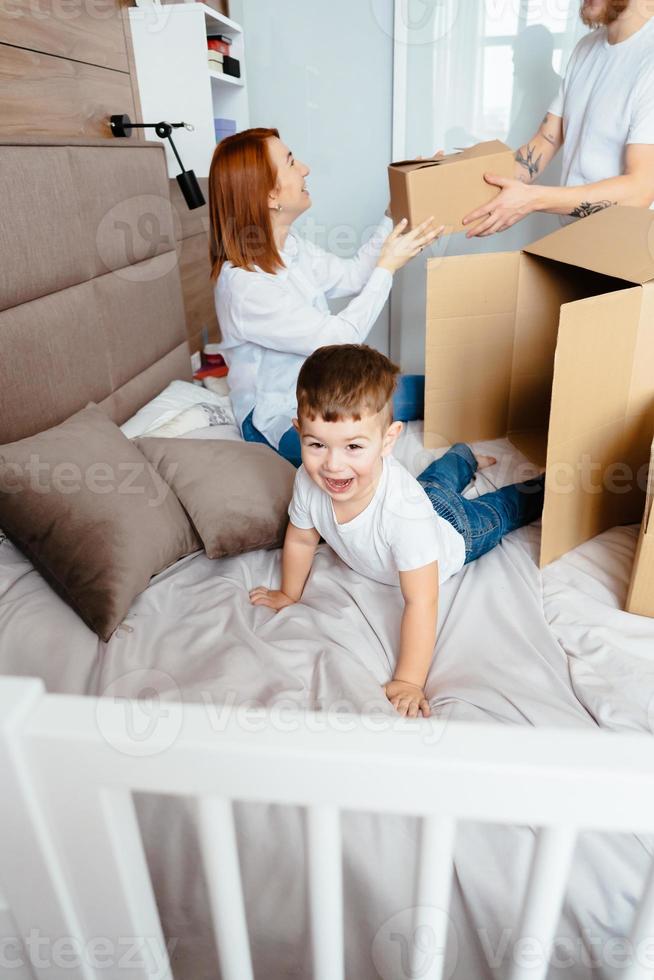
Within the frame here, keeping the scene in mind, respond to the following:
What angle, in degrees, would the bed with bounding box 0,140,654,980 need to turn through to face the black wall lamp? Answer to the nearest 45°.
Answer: approximately 135° to its left

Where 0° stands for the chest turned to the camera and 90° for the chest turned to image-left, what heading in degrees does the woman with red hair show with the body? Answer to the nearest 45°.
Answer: approximately 270°

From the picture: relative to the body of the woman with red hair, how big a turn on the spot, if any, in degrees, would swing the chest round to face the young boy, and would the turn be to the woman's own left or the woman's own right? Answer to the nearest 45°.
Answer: approximately 90° to the woman's own right

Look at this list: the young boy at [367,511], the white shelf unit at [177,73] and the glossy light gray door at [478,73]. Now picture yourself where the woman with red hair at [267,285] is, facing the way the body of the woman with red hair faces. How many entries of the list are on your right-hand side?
1

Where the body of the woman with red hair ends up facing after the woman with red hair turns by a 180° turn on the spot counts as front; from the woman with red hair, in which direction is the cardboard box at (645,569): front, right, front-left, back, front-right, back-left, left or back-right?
back-left

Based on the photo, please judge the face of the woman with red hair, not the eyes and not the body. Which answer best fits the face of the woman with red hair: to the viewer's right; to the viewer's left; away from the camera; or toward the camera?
to the viewer's right
